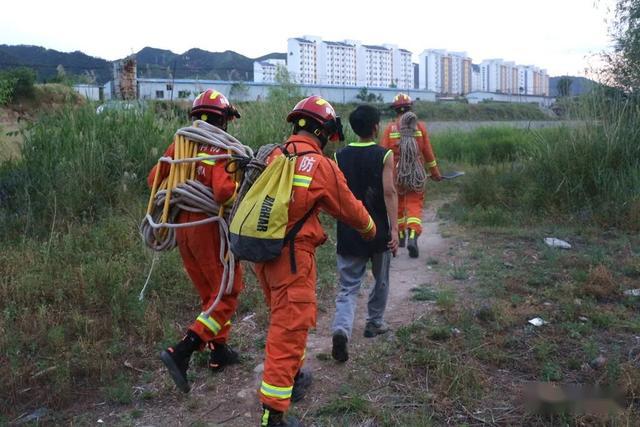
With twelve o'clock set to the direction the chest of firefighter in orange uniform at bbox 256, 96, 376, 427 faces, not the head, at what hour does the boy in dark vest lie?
The boy in dark vest is roughly at 11 o'clock from the firefighter in orange uniform.

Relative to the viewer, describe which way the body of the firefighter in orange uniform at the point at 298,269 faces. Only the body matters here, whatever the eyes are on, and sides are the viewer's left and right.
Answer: facing away from the viewer and to the right of the viewer

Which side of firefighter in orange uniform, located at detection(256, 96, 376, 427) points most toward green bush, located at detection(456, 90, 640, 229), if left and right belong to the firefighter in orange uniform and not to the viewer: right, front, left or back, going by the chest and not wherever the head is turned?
front

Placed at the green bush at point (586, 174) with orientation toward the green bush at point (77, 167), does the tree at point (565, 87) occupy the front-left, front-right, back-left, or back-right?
back-right

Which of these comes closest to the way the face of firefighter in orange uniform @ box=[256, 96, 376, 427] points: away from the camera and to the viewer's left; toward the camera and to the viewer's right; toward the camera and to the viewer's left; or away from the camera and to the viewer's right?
away from the camera and to the viewer's right

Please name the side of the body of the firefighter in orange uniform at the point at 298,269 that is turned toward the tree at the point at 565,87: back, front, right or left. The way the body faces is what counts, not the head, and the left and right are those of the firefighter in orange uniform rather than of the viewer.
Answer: front

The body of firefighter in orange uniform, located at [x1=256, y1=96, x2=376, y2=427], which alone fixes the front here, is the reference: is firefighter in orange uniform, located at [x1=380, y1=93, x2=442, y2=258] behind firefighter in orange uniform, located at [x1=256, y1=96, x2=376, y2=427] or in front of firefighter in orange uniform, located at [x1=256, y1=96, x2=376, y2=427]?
in front

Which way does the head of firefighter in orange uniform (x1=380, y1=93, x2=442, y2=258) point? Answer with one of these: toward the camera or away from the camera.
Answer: away from the camera

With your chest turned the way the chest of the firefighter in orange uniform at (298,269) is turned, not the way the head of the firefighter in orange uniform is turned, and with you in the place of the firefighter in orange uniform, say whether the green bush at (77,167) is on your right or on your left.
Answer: on your left

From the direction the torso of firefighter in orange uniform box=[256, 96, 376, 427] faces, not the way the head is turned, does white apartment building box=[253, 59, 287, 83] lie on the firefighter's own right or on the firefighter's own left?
on the firefighter's own left

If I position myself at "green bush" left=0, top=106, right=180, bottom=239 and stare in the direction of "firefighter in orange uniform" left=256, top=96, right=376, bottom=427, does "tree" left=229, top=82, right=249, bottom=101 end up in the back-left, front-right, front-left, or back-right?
back-left

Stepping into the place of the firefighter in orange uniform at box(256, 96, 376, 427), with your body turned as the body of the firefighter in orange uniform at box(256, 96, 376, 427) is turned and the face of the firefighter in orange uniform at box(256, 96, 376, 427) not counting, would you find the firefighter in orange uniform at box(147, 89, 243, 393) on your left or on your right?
on your left
